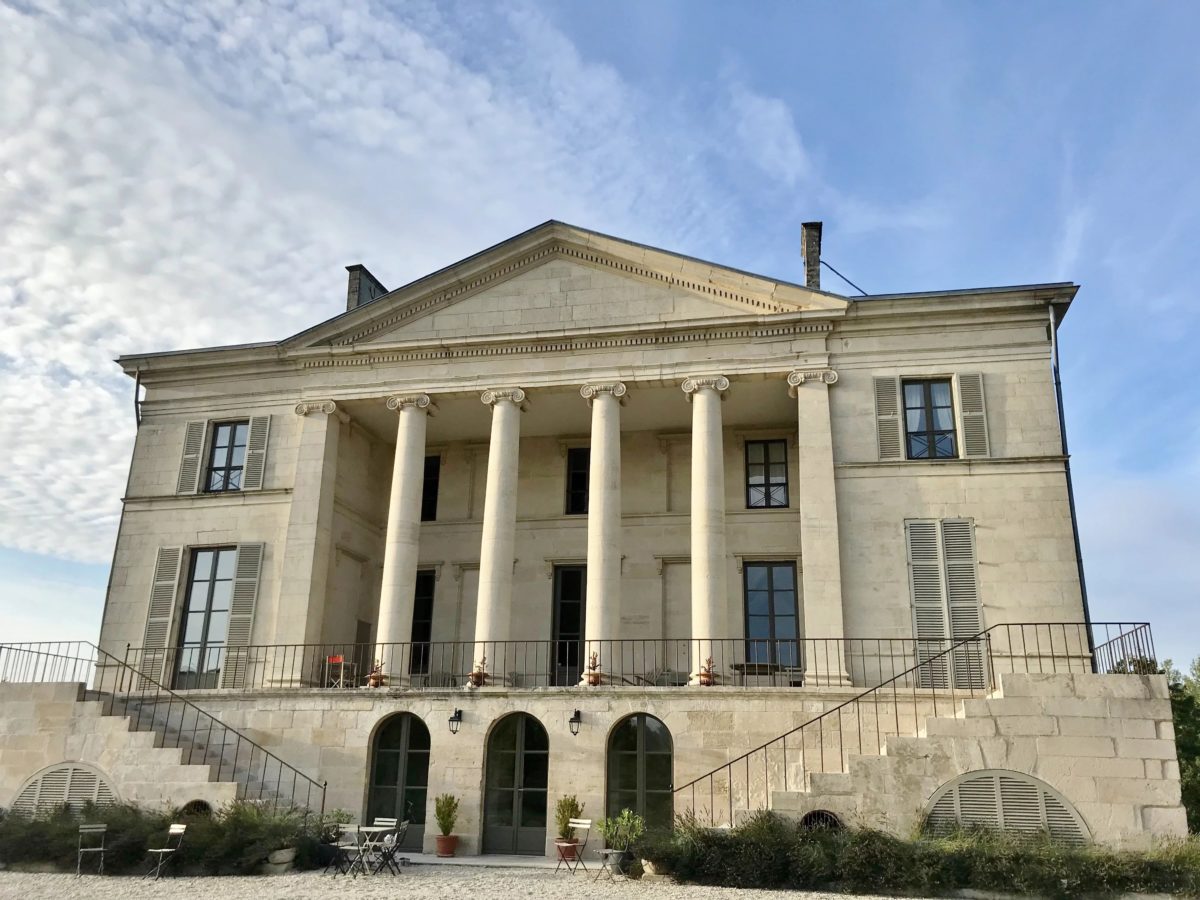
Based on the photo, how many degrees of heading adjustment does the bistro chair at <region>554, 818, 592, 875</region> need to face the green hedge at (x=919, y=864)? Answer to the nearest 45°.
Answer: approximately 90° to its left

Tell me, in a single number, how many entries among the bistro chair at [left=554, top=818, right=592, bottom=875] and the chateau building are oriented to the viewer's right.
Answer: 0

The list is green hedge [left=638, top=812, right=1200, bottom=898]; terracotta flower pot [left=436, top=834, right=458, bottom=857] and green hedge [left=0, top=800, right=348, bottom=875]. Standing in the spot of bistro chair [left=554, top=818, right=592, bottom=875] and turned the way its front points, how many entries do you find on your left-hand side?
1

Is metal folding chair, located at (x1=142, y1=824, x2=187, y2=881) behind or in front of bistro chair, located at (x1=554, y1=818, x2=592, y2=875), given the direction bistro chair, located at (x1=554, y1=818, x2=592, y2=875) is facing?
in front

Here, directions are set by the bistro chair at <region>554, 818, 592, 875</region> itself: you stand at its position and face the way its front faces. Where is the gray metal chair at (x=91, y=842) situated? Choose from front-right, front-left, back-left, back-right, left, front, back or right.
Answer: front-right

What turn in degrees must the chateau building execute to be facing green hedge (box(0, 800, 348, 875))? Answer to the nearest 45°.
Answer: approximately 45° to its right

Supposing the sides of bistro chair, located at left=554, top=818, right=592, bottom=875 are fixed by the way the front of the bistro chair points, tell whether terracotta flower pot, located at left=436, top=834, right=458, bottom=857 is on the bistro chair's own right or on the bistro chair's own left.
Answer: on the bistro chair's own right

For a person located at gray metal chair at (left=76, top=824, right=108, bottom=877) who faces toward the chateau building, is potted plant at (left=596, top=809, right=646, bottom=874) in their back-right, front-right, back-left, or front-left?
front-right

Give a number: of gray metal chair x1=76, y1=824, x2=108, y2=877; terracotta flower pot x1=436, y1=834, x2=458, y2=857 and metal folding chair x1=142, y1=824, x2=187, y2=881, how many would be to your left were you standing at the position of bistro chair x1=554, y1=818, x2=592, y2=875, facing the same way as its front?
0

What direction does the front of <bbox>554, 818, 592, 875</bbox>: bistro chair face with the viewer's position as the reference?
facing the viewer and to the left of the viewer

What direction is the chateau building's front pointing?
toward the camera
